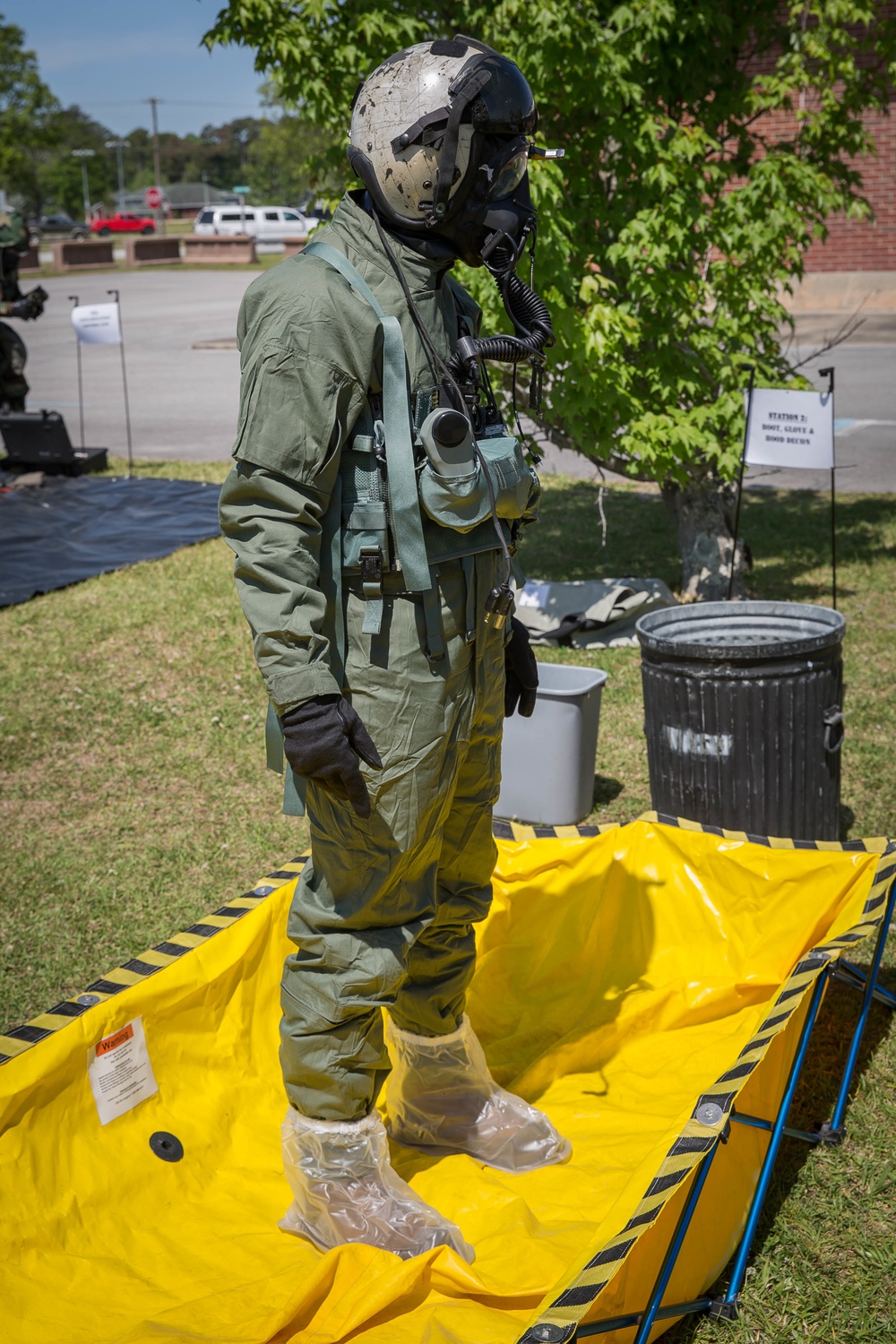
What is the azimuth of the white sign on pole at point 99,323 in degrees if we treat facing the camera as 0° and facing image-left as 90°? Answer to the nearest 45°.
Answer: approximately 0°

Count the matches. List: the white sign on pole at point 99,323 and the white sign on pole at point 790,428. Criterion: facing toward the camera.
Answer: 2

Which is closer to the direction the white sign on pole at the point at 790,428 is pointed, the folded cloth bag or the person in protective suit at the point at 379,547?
the person in protective suit

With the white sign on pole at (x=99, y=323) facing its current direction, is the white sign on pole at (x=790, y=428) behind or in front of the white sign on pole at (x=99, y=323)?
in front

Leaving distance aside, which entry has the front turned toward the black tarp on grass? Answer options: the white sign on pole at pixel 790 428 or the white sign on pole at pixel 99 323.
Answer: the white sign on pole at pixel 99 323

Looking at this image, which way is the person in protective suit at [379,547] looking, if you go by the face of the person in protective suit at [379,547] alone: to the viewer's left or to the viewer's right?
to the viewer's right
